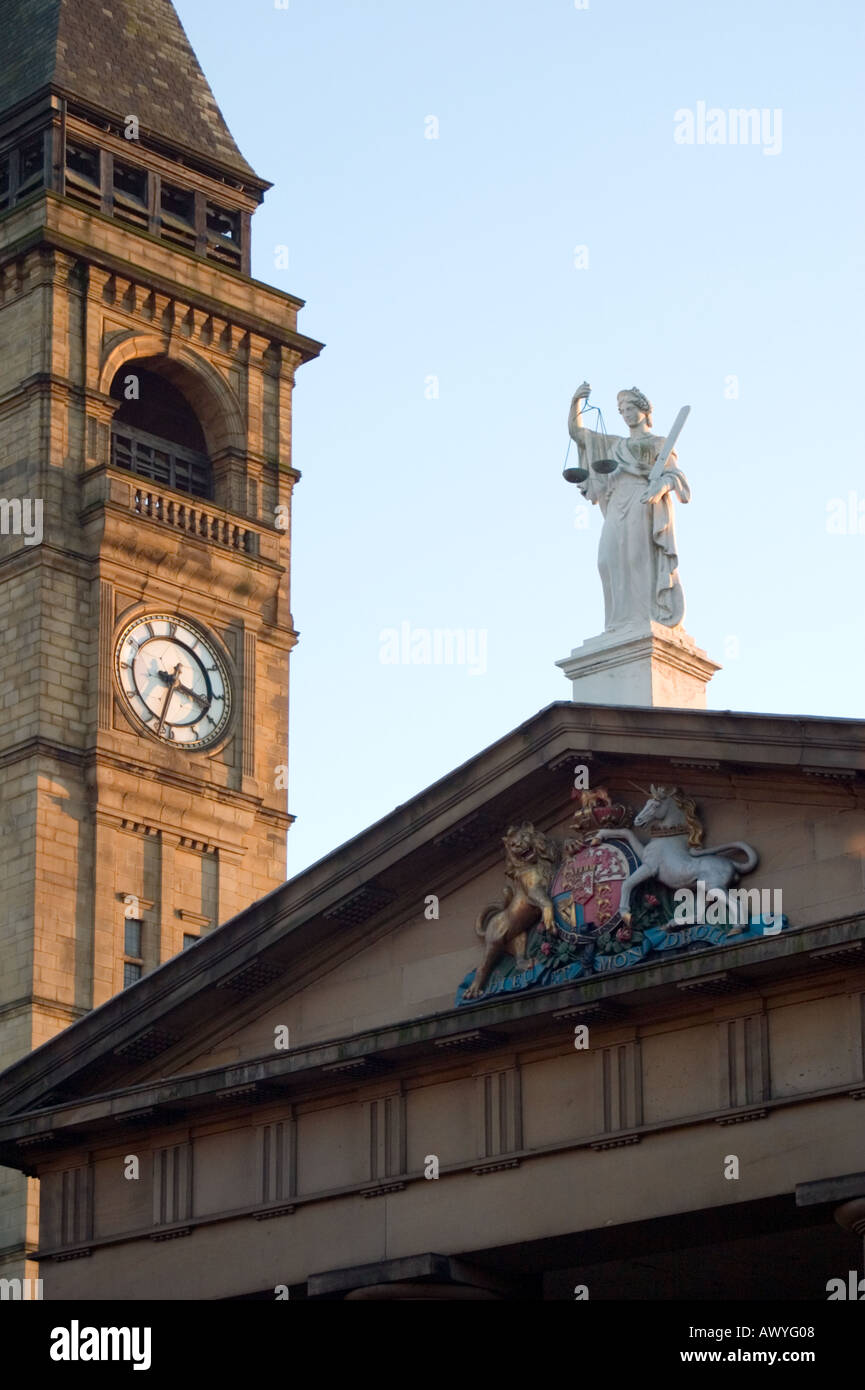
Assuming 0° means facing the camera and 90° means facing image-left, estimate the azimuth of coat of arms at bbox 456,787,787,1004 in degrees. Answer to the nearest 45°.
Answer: approximately 45°

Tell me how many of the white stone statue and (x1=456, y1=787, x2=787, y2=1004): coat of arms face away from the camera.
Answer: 0

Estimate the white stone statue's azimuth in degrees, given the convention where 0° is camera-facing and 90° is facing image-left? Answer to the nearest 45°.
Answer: approximately 45°
